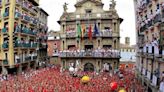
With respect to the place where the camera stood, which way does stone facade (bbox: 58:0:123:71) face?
facing the viewer

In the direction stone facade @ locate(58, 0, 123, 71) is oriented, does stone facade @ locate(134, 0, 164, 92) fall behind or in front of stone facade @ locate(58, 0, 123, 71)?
in front
